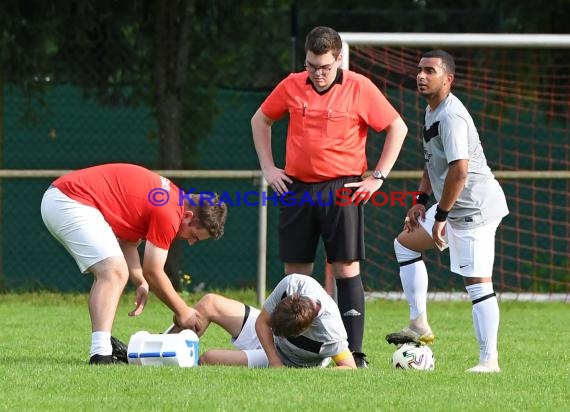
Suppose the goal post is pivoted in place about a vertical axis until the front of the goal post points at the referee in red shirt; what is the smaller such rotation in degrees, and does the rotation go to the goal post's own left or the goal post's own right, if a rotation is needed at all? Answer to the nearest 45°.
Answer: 0° — it already faces them

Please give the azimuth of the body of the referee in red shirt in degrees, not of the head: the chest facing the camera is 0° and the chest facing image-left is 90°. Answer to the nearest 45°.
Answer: approximately 0°

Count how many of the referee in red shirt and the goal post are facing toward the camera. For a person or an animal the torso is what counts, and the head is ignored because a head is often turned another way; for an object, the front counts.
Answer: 2

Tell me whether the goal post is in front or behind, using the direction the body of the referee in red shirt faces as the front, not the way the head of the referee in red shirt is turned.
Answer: behind

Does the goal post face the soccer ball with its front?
yes
